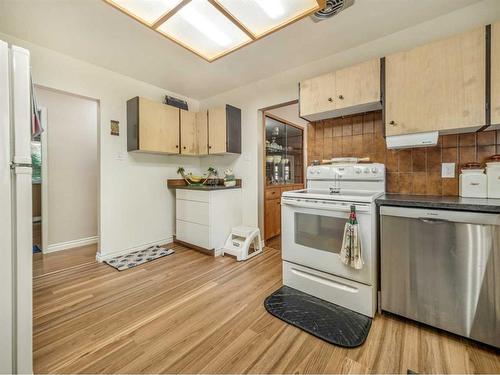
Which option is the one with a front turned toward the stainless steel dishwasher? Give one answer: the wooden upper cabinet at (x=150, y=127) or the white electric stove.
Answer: the wooden upper cabinet

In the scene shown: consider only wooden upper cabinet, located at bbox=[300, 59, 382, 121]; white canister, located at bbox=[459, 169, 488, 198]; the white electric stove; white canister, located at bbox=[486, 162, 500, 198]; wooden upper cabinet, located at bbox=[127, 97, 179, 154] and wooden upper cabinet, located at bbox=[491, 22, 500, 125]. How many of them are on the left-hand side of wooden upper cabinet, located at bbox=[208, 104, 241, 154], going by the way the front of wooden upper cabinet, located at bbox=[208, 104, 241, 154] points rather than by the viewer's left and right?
5

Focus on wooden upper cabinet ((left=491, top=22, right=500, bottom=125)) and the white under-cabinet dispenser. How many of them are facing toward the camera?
2

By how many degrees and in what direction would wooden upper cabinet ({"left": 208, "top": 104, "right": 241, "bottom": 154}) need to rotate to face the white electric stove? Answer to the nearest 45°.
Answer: approximately 90° to its left

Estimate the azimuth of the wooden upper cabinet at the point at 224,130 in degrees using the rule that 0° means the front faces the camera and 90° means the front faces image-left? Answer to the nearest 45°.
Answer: approximately 45°

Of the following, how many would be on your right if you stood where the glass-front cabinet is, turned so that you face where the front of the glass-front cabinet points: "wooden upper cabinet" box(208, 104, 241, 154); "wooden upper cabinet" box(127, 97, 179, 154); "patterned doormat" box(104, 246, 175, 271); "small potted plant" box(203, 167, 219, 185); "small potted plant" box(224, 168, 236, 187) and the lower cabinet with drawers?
6

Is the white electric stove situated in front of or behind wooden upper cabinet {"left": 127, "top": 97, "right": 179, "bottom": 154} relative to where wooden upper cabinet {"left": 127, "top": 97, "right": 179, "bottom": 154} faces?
in front
